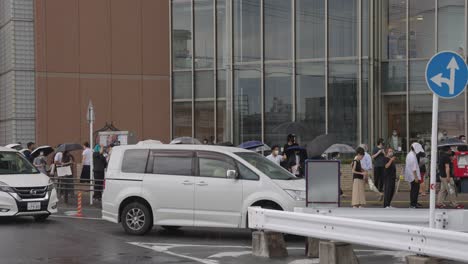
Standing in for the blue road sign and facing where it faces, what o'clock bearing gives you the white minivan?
The white minivan is roughly at 4 o'clock from the blue road sign.

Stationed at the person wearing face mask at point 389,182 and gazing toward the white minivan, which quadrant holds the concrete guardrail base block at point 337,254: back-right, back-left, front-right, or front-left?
front-left

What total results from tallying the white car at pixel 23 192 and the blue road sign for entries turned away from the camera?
0

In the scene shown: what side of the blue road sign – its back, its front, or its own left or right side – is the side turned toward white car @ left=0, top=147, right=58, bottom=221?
right

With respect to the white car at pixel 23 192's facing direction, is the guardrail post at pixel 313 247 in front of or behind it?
in front

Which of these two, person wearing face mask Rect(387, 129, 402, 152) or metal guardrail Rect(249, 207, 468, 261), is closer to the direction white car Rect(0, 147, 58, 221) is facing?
the metal guardrail

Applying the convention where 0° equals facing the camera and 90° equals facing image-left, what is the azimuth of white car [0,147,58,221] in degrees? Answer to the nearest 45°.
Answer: approximately 315°

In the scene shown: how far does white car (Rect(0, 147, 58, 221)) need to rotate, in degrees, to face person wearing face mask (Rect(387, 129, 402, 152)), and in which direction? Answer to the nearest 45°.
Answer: approximately 90° to its left

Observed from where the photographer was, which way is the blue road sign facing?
facing the viewer

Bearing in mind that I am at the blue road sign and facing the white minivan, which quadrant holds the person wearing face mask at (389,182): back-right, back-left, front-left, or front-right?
front-right

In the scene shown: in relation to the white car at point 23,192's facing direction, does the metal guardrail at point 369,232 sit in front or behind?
in front

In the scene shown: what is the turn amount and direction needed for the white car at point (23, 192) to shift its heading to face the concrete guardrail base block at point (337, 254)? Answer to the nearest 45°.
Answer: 0° — it already faces it
